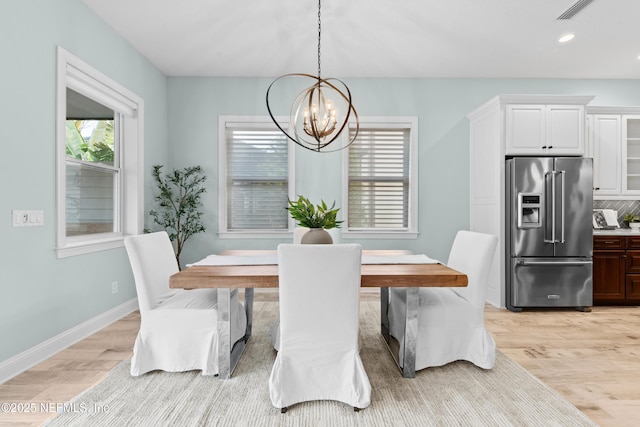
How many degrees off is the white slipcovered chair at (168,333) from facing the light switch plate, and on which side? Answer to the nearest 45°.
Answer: approximately 135° to its left

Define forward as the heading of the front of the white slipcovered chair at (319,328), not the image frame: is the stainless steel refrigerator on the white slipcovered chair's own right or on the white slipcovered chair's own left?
on the white slipcovered chair's own right

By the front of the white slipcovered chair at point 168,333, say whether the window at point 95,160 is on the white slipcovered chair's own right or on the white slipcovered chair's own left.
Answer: on the white slipcovered chair's own left

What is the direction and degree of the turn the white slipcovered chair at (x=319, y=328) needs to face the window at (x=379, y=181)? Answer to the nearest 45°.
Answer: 0° — it already faces it

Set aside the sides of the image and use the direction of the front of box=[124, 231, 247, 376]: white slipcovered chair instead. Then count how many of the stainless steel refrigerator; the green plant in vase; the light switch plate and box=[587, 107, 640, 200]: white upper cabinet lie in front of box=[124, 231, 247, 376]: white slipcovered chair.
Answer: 3

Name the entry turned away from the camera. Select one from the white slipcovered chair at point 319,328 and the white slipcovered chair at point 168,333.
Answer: the white slipcovered chair at point 319,328

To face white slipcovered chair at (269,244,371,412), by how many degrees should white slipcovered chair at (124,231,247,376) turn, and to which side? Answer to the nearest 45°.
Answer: approximately 45° to its right

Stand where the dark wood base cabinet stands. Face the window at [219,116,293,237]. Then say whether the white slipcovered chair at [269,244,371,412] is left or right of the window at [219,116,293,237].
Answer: left

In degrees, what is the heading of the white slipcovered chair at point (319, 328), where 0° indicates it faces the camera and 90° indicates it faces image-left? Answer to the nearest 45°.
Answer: approximately 180°

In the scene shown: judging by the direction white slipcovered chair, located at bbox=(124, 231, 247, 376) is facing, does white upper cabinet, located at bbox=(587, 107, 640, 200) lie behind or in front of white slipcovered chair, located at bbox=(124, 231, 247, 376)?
in front

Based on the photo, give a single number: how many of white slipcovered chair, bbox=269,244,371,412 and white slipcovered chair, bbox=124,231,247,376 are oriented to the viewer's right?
1

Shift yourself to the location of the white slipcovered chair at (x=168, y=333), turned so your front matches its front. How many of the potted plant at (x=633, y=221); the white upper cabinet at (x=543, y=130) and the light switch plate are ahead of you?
2

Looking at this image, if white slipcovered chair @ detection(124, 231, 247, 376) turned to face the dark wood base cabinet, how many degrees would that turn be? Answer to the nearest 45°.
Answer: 0° — it already faces it

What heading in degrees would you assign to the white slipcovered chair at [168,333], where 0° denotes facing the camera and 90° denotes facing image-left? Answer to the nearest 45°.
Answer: approximately 270°
